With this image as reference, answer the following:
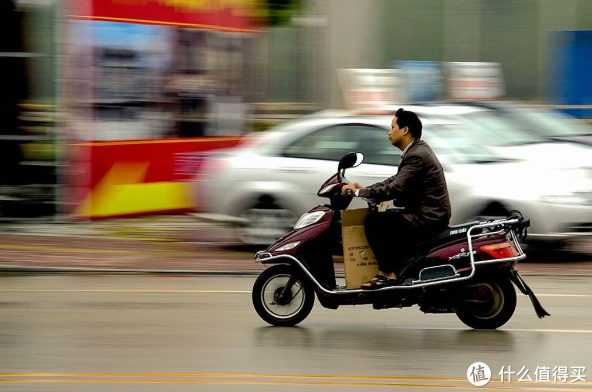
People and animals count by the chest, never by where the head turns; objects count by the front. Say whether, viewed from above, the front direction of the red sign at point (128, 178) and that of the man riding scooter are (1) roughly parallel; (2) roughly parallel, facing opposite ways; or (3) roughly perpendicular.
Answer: roughly perpendicular

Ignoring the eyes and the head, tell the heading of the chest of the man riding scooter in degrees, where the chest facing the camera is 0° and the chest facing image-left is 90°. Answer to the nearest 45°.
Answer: approximately 90°

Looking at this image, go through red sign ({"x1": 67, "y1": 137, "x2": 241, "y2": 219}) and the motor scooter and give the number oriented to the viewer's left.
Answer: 1

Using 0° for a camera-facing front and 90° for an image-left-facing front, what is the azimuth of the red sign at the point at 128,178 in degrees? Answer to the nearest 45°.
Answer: approximately 0°

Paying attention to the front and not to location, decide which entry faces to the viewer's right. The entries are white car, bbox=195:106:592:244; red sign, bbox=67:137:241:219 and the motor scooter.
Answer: the white car

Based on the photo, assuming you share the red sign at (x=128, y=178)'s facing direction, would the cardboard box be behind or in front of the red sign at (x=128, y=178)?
in front

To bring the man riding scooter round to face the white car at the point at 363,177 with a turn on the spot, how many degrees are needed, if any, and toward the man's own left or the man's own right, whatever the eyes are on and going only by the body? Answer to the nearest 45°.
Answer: approximately 90° to the man's own right

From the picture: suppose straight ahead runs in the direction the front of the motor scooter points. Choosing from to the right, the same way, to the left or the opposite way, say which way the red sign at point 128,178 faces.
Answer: to the left

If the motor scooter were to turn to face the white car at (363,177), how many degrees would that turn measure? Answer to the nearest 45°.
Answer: approximately 90° to its right

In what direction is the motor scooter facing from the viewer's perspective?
to the viewer's left

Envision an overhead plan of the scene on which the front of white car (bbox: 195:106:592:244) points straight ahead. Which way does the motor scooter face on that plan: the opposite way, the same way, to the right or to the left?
the opposite way

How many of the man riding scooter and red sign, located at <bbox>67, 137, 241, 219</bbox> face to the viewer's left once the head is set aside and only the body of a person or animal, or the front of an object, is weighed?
1

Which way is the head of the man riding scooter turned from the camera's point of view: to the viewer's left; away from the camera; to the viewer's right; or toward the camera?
to the viewer's left
